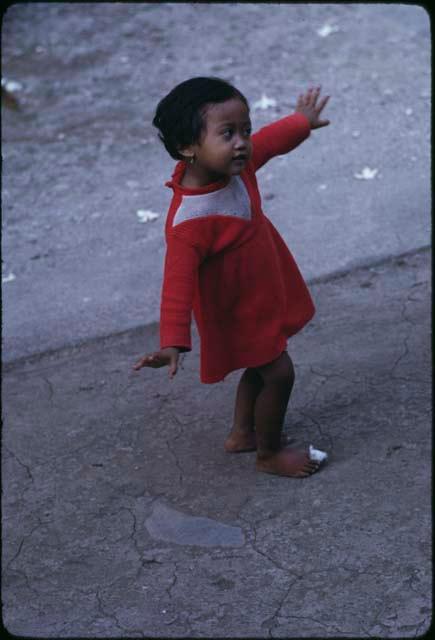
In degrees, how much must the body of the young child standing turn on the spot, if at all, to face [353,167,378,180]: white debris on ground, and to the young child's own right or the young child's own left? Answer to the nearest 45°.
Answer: approximately 135° to the young child's own left

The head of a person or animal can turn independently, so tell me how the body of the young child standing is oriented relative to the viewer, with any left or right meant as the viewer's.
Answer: facing the viewer and to the right of the viewer

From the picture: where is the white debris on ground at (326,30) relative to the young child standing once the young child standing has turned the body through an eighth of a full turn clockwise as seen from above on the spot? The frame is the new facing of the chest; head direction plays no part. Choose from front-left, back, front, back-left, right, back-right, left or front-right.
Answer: back
